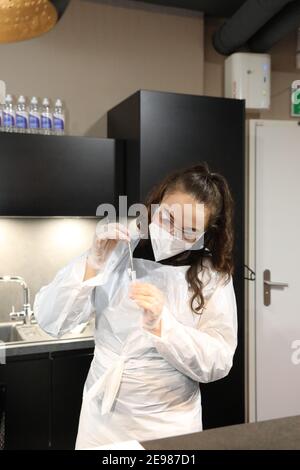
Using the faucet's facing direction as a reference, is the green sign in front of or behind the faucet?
behind

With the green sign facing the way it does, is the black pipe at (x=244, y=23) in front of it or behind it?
in front

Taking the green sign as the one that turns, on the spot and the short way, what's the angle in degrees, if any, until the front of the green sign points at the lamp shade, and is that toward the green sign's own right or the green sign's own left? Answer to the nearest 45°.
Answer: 0° — it already faces it

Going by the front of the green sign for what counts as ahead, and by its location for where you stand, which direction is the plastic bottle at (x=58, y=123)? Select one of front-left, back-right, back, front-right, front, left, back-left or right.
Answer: front-right

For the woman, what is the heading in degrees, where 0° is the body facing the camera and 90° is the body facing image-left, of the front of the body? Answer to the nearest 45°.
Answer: approximately 45°

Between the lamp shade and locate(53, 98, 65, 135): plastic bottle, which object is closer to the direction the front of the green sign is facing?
the lamp shade

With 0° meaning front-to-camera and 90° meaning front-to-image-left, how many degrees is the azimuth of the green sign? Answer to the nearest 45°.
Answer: approximately 0°
